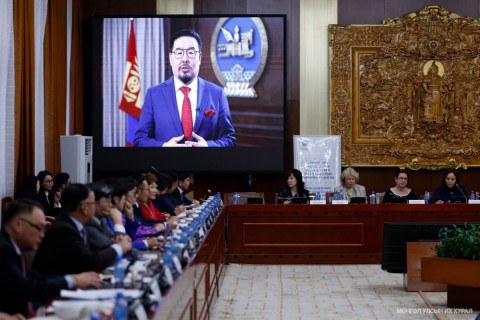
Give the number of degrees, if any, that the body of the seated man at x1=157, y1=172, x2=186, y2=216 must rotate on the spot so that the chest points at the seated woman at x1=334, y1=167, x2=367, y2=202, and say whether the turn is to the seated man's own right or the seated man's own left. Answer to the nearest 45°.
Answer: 0° — they already face them

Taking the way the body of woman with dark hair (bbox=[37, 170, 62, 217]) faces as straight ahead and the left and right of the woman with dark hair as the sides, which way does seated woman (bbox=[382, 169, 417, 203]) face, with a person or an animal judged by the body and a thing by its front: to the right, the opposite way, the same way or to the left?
to the right

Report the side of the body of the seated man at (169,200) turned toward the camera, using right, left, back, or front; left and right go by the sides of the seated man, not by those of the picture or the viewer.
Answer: right

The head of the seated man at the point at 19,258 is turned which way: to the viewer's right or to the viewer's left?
to the viewer's right

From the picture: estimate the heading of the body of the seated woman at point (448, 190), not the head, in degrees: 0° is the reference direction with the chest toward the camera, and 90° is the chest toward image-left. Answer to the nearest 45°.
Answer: approximately 0°

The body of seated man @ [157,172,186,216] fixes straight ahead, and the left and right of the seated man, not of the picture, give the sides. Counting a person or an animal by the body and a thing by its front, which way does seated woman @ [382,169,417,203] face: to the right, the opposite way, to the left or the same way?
to the right

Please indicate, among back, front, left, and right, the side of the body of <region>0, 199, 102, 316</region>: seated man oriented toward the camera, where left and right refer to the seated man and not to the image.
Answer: right

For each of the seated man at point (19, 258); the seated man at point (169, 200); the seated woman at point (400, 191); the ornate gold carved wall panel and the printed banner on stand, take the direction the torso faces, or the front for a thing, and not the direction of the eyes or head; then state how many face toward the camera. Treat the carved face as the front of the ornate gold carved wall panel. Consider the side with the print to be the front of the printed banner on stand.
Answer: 3

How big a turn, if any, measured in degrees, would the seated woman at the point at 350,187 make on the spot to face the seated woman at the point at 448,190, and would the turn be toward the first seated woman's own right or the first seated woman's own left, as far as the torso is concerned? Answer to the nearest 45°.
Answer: approximately 90° to the first seated woman's own left

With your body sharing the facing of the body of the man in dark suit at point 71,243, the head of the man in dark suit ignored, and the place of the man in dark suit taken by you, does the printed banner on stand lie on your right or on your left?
on your left

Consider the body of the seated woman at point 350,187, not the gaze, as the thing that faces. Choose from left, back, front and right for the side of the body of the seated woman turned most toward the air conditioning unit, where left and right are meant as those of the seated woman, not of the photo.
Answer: right
